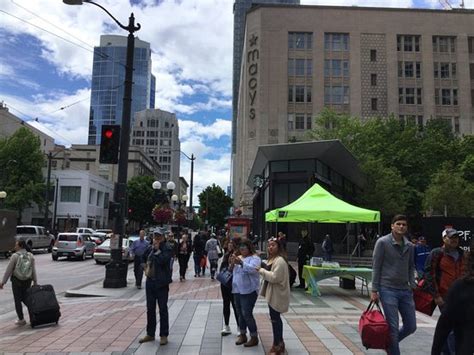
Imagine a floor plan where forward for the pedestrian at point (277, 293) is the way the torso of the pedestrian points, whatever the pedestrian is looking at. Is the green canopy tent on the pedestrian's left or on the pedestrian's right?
on the pedestrian's right

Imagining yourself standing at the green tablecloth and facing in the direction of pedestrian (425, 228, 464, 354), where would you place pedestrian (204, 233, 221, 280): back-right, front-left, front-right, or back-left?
back-right

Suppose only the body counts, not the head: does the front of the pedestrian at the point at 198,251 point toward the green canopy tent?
no

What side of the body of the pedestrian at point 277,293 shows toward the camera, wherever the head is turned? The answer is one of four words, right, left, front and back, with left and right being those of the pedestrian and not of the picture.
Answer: left

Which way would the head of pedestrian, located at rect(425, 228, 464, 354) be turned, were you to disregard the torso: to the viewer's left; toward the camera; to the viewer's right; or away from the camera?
toward the camera

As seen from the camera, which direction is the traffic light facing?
toward the camera

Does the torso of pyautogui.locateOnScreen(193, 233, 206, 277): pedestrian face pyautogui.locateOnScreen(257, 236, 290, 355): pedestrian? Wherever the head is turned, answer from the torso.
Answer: no

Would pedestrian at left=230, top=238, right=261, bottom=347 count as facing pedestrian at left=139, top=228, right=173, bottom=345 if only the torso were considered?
no

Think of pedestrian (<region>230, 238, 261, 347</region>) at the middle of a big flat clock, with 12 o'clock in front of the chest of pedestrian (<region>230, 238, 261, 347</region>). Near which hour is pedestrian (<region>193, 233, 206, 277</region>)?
pedestrian (<region>193, 233, 206, 277</region>) is roughly at 4 o'clock from pedestrian (<region>230, 238, 261, 347</region>).

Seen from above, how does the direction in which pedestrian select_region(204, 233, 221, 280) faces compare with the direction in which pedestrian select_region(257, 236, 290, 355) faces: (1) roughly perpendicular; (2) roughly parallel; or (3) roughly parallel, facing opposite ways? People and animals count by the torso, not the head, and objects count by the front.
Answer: roughly perpendicular
